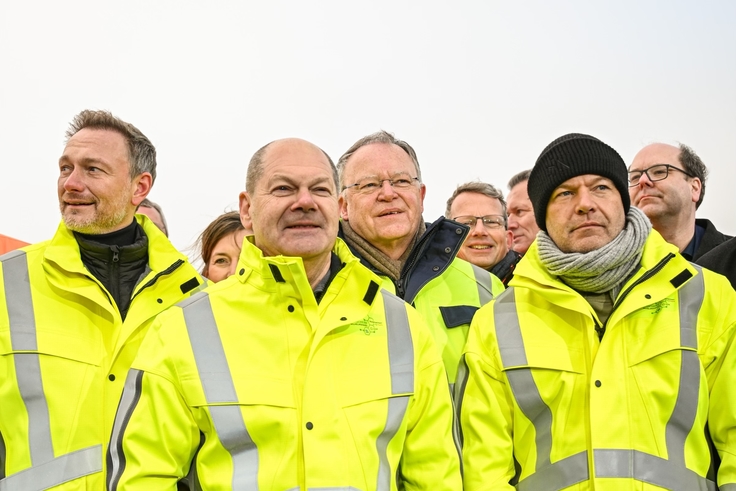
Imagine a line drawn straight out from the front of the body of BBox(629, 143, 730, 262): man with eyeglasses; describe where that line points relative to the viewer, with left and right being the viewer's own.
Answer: facing the viewer and to the left of the viewer

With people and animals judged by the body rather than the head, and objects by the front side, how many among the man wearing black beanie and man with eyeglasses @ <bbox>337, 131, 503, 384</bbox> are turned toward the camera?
2

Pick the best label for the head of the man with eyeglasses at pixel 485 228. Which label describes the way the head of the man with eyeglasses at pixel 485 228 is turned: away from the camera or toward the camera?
toward the camera

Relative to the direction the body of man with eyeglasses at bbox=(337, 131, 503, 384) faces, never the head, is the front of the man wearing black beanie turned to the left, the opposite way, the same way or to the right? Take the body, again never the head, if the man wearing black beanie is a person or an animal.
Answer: the same way

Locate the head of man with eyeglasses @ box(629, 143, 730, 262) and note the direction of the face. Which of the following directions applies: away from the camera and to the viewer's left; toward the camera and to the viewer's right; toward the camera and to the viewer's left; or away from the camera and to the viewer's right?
toward the camera and to the viewer's left

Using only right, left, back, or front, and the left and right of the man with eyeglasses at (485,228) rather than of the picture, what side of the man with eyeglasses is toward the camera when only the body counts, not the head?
front

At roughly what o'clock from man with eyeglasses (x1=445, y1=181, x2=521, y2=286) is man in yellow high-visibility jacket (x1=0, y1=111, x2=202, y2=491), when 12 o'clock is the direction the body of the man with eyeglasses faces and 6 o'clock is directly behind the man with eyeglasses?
The man in yellow high-visibility jacket is roughly at 1 o'clock from the man with eyeglasses.

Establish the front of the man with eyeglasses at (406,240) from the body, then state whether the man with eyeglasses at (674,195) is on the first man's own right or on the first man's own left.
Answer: on the first man's own left

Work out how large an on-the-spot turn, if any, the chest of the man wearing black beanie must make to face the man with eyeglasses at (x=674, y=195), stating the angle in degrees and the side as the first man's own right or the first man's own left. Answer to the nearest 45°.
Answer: approximately 180°

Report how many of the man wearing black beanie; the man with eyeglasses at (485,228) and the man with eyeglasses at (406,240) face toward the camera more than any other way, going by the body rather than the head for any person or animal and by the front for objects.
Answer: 3

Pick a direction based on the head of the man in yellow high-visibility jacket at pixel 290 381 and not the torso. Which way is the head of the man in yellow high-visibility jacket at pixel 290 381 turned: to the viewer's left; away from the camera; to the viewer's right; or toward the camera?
toward the camera

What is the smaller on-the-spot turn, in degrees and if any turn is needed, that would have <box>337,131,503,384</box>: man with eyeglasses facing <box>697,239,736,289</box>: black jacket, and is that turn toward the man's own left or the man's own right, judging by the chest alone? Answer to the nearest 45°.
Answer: approximately 90° to the man's own left

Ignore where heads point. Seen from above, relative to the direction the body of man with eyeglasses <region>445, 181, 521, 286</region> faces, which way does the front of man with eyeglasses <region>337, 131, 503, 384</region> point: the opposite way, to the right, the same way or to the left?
the same way

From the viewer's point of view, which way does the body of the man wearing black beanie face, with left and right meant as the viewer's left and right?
facing the viewer

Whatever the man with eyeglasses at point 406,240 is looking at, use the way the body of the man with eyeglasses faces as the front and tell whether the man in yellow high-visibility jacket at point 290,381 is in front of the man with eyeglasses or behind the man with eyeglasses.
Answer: in front
